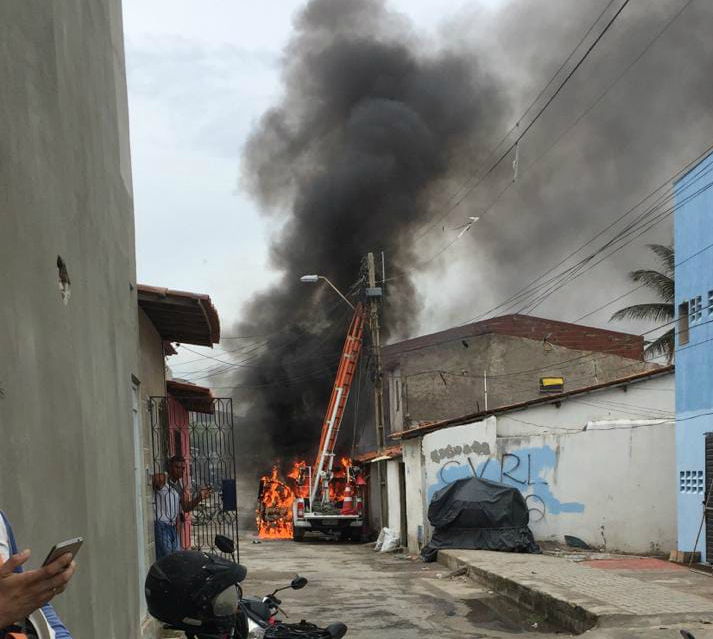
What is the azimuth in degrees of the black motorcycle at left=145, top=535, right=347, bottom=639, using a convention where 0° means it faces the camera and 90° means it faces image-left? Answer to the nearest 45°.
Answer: approximately 270°

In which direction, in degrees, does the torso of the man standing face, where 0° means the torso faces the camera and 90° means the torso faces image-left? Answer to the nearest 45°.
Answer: approximately 315°

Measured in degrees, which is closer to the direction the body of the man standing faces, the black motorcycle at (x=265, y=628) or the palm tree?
the black motorcycle
